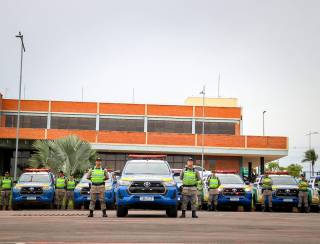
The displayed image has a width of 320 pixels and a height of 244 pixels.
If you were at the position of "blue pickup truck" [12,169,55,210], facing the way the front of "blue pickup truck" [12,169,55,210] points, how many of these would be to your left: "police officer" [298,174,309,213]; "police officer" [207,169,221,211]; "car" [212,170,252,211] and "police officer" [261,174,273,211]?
4

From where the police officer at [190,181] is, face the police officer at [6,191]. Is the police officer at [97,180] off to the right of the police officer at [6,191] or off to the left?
left

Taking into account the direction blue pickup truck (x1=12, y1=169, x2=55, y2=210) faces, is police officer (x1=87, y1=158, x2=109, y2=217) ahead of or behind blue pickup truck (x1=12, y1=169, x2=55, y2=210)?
ahead

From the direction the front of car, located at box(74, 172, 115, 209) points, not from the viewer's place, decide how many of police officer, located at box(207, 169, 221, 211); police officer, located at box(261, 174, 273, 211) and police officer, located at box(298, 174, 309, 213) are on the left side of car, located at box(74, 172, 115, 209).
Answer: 3

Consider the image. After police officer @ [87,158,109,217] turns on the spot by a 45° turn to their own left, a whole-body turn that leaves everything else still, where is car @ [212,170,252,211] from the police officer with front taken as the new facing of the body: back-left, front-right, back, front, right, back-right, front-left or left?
left

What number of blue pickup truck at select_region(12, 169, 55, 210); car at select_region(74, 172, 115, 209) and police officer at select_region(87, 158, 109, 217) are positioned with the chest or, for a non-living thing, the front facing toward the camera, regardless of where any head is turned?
3

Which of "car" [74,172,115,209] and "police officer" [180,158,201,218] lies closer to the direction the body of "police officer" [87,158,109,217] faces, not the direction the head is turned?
the police officer

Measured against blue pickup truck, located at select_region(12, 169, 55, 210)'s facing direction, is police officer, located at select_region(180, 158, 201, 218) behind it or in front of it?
in front

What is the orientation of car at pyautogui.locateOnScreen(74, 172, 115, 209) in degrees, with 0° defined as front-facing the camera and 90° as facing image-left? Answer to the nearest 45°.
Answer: approximately 0°

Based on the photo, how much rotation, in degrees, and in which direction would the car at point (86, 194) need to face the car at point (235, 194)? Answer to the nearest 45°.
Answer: approximately 90° to its left
